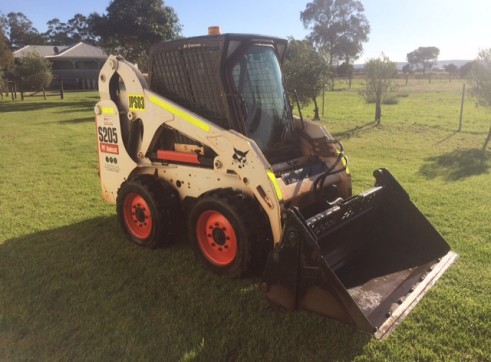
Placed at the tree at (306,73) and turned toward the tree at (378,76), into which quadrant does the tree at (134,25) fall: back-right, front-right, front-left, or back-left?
back-left

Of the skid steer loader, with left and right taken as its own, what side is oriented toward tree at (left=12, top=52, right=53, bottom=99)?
back

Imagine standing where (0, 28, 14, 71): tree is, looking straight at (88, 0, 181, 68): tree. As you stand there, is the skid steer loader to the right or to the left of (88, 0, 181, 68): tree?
right

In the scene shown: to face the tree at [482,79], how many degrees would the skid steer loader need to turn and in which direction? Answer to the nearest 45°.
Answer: approximately 90° to its left

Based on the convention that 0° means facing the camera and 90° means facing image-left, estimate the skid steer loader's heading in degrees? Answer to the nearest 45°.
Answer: approximately 315°

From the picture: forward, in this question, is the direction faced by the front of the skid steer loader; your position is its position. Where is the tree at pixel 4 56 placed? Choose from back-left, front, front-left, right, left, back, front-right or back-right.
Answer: back

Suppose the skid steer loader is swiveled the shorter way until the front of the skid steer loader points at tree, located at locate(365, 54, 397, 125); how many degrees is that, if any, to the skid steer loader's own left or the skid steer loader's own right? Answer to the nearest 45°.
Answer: approximately 135° to the skid steer loader's own left
